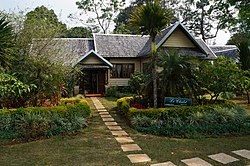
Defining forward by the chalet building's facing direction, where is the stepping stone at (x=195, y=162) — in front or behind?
in front

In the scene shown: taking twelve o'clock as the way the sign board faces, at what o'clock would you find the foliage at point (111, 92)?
The foliage is roughly at 5 o'clock from the sign board.

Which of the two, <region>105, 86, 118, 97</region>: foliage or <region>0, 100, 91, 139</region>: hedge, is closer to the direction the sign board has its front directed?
the hedge

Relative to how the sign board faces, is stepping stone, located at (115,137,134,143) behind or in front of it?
in front

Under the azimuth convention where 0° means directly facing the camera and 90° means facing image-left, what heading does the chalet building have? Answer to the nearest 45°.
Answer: approximately 0°

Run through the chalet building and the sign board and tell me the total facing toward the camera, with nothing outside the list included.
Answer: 2

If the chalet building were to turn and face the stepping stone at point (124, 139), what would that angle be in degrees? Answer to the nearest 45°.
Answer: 0° — it already faces it

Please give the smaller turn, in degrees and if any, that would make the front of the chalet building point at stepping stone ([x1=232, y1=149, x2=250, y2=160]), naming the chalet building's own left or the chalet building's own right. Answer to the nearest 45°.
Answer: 0° — it already faces it

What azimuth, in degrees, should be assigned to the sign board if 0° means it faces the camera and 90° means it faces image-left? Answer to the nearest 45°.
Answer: approximately 0°

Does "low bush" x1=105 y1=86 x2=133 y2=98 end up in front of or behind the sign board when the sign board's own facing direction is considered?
behind

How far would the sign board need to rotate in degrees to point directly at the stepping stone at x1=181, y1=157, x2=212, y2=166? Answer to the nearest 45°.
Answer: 0° — it already faces it
